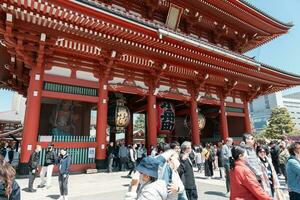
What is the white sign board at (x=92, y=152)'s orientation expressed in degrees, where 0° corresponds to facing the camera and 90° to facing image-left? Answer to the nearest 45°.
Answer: approximately 0°

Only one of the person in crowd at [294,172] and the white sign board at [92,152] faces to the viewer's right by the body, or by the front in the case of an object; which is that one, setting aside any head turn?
the person in crowd

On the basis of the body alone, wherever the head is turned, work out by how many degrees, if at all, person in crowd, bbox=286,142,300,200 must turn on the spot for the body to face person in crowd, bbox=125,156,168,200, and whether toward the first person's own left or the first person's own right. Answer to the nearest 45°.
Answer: approximately 135° to the first person's own right

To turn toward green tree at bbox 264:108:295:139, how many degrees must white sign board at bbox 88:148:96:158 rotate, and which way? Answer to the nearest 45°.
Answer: approximately 135° to its left

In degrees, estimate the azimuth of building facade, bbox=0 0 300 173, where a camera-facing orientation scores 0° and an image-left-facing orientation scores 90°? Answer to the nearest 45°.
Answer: approximately 315°

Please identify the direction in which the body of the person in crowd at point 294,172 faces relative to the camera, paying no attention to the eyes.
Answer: to the viewer's right
